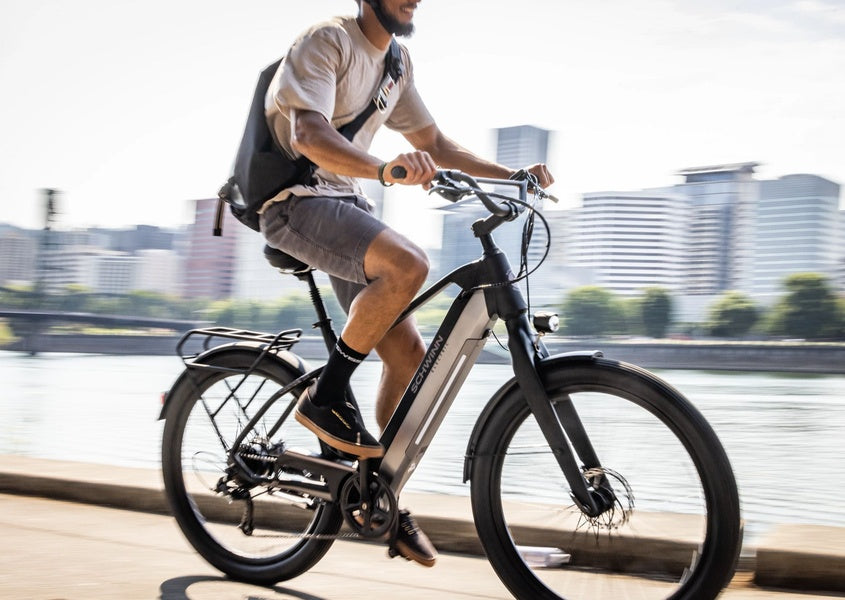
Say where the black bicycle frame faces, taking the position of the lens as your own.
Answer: facing the viewer and to the right of the viewer

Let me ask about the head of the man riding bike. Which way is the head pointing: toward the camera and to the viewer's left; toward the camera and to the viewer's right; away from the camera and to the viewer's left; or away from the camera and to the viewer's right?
toward the camera and to the viewer's right
